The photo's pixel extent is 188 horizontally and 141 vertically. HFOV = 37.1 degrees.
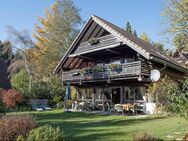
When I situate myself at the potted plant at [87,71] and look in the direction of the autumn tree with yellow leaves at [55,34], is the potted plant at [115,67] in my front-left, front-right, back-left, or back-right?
back-right

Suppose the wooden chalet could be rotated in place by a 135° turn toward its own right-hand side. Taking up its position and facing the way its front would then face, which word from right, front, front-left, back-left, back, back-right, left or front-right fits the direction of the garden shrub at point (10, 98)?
left

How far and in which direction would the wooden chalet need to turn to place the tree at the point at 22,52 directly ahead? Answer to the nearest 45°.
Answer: approximately 90° to its right

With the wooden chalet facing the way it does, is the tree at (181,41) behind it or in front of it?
behind

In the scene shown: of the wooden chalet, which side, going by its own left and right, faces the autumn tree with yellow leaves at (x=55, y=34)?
right

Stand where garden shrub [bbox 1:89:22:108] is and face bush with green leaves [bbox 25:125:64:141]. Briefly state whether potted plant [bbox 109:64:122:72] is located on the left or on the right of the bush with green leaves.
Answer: left

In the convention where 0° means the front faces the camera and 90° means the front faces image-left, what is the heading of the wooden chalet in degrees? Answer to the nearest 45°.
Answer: approximately 45°
